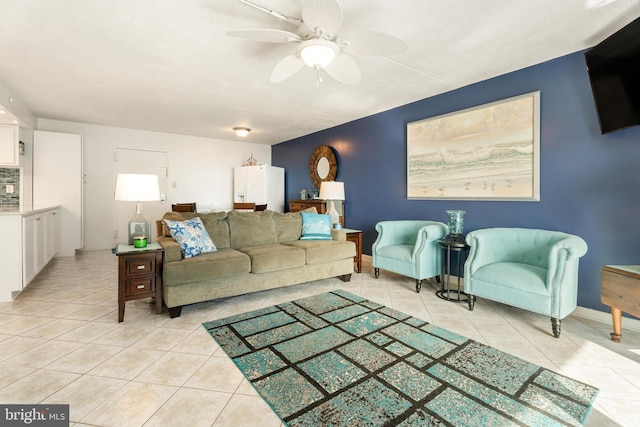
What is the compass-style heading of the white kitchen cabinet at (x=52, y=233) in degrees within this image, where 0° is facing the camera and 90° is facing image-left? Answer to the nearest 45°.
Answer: approximately 270°

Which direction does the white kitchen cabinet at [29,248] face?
to the viewer's right

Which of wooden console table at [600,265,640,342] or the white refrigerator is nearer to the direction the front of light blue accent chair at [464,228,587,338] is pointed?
the white refrigerator

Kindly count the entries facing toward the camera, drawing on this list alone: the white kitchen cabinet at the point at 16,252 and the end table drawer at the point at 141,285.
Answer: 1

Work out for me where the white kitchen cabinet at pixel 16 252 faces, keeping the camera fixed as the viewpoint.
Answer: facing to the right of the viewer

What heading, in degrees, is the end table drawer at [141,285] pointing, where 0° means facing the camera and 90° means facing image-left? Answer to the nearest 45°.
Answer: approximately 0°

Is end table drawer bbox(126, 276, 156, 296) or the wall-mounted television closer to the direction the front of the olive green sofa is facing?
the wall-mounted television

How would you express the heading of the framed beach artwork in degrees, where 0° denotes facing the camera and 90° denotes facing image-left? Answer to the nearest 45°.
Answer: approximately 45°

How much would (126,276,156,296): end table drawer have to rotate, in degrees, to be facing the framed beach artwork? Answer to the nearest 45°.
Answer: approximately 90° to its left

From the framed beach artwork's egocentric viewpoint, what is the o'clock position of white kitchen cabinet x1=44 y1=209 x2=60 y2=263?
The white kitchen cabinet is roughly at 1 o'clock from the framed beach artwork.

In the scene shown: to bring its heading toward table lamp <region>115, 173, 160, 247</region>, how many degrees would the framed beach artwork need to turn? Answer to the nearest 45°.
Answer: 0° — it already faces it

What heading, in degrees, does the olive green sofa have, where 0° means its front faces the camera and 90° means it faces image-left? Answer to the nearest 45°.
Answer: approximately 315°
